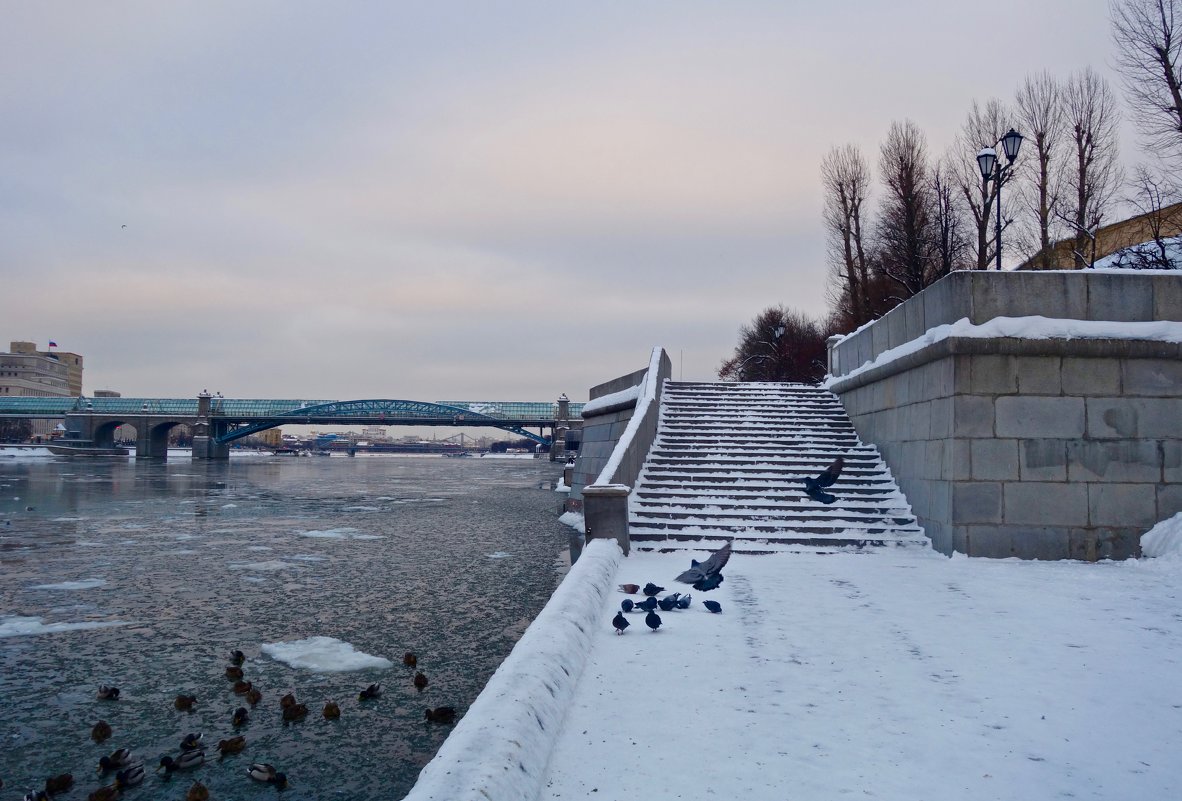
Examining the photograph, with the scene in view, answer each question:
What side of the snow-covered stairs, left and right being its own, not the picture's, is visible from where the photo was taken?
front

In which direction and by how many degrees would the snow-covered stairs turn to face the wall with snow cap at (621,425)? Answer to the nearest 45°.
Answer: approximately 135° to its right

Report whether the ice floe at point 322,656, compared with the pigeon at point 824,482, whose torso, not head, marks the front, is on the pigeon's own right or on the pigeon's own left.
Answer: on the pigeon's own left

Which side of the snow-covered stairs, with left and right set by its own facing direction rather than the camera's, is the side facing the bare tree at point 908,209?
back

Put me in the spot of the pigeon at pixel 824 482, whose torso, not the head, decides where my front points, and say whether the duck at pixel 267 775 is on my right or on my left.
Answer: on my left

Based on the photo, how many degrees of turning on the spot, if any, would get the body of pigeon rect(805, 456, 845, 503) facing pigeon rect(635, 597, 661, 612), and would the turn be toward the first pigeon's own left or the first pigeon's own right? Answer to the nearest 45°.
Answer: approximately 90° to the first pigeon's own left

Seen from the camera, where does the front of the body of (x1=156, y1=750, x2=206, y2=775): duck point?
to the viewer's left

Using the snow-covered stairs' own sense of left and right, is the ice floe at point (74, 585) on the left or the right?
on its right

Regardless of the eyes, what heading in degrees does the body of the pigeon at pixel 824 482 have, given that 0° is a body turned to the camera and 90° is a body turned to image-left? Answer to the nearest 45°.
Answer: approximately 90°

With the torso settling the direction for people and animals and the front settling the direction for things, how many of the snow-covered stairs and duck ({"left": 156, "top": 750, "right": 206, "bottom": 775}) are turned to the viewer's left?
1

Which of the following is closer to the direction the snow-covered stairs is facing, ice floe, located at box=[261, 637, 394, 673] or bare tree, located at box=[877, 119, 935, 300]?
the ice floe

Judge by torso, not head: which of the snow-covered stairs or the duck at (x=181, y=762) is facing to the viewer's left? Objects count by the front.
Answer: the duck
